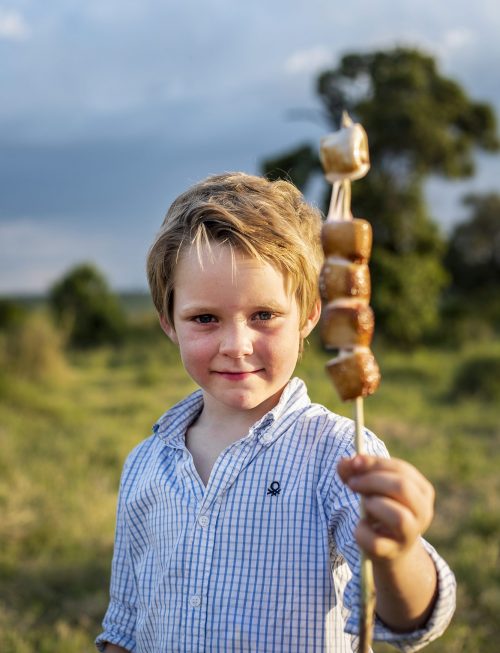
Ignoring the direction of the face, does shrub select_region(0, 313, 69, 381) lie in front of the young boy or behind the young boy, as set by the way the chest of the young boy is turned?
behind

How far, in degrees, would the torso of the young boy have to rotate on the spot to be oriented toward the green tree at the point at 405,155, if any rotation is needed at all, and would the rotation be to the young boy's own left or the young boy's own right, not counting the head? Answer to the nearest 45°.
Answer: approximately 180°

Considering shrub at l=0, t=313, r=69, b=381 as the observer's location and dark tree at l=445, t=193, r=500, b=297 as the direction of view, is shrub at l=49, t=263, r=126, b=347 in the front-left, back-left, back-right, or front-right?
front-left

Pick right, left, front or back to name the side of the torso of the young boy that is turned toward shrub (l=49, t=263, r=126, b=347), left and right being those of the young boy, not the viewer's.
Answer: back

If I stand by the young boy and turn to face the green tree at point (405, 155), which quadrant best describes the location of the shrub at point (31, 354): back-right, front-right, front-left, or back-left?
front-left

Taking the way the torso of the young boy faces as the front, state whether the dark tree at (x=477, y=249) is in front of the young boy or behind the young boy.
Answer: behind

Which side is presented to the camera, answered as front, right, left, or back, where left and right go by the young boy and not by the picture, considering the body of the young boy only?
front
